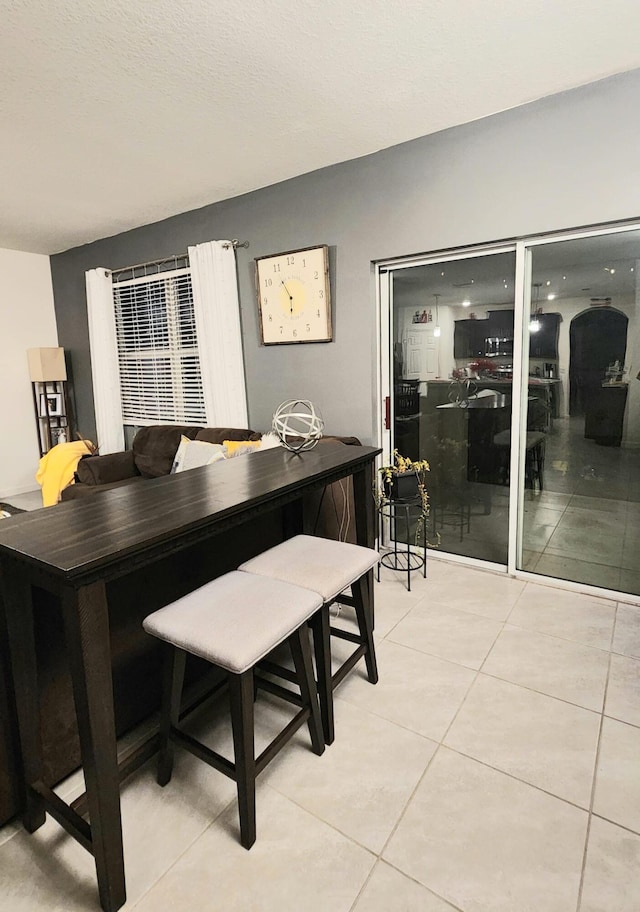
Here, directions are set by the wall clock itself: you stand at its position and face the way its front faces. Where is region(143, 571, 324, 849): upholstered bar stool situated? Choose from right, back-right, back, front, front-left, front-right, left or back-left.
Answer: front-left

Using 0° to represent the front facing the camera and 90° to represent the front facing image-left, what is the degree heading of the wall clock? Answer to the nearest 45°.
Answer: approximately 45°

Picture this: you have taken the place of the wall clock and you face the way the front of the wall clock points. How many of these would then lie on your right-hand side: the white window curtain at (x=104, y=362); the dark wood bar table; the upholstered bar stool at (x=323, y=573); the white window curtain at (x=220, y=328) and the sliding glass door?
2

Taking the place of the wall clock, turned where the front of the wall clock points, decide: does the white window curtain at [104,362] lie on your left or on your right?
on your right

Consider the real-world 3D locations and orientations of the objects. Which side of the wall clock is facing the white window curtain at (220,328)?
right

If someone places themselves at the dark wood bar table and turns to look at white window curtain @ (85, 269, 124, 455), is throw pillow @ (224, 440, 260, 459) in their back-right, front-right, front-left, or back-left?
front-right

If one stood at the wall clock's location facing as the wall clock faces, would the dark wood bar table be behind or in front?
in front

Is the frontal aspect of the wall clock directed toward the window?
no

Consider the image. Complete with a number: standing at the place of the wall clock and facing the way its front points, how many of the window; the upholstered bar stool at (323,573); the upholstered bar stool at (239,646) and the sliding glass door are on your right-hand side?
1

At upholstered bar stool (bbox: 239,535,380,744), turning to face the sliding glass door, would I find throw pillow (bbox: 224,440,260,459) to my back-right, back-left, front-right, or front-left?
front-left

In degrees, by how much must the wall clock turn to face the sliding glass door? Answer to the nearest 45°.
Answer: approximately 90° to its left

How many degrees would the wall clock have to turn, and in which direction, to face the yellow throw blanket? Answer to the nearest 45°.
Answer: approximately 45° to its right
